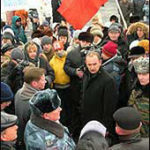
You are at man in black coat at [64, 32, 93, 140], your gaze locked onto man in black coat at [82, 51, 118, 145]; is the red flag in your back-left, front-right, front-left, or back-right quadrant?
back-left

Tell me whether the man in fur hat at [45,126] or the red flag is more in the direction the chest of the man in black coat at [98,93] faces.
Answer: the man in fur hat

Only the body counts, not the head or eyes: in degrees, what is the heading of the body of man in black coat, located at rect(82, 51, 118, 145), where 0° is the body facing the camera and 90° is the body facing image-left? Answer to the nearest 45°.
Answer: approximately 45°

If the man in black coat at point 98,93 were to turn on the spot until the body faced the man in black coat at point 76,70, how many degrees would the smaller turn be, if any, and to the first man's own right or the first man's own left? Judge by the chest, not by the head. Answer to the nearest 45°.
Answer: approximately 135° to the first man's own right

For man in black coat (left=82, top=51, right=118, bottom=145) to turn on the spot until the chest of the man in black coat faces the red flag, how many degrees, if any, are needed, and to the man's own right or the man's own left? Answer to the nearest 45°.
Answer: approximately 135° to the man's own right
